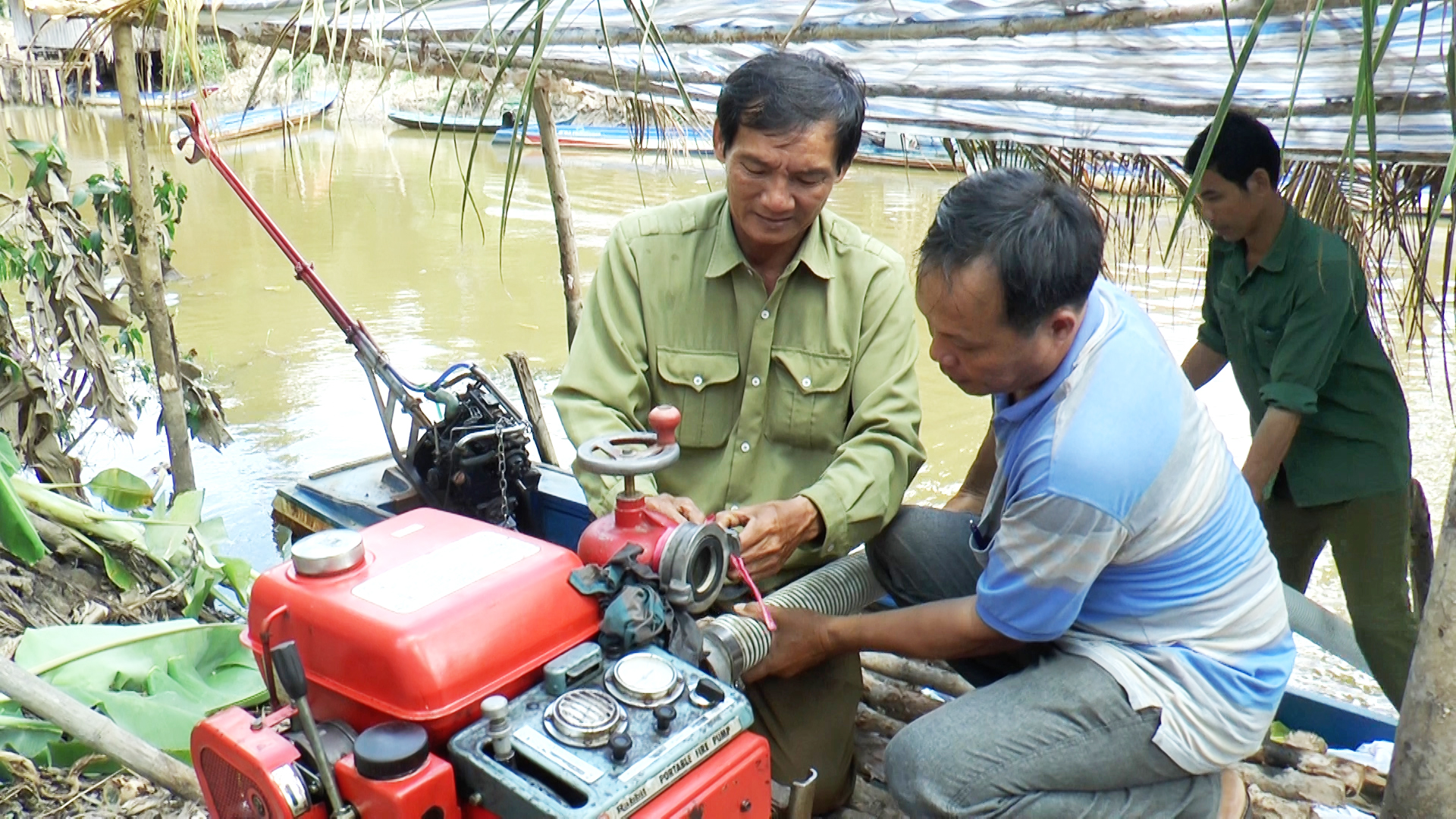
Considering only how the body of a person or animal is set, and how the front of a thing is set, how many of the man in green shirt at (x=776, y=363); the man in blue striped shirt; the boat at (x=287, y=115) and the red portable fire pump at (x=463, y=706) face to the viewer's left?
1

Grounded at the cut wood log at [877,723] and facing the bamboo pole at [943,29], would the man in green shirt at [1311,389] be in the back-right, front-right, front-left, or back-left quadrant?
front-right

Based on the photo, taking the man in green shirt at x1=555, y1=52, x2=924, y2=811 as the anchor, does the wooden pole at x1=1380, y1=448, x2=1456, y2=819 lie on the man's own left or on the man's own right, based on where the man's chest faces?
on the man's own left

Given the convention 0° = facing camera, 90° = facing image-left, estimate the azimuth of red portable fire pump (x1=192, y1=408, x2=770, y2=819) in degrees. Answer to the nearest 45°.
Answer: approximately 315°

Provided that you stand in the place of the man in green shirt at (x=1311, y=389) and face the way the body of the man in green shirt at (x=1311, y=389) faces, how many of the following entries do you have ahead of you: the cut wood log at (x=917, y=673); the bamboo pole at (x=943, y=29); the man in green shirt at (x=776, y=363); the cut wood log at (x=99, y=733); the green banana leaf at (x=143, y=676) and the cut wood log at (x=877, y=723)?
6

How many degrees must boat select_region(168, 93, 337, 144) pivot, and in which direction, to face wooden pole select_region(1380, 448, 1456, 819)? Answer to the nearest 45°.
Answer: approximately 45° to its right

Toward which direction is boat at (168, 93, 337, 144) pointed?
to the viewer's right

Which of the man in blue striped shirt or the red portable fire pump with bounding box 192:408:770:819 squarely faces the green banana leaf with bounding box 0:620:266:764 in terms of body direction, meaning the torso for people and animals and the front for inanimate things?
the man in blue striped shirt

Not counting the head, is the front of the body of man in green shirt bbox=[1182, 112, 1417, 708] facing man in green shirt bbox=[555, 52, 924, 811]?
yes

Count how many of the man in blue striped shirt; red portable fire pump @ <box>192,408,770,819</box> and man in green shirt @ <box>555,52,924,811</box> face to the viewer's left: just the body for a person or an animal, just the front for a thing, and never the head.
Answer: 1

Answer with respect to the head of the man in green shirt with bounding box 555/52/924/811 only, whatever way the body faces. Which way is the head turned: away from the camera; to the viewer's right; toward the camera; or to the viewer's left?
toward the camera

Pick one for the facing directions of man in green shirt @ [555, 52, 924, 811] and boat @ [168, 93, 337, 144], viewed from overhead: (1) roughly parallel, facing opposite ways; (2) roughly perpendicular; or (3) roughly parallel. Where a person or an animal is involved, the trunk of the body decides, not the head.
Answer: roughly perpendicular

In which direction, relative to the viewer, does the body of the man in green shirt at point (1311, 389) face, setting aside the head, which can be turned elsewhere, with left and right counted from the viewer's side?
facing the viewer and to the left of the viewer

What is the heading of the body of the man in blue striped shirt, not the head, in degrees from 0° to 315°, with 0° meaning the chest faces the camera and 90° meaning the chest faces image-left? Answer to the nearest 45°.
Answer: approximately 90°

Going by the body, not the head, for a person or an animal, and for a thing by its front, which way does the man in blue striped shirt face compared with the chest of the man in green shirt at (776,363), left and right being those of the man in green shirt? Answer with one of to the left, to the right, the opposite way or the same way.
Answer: to the right

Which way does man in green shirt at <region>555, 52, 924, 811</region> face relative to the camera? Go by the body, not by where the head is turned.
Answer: toward the camera

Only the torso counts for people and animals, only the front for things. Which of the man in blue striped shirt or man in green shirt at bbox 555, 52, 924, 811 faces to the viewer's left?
the man in blue striped shirt

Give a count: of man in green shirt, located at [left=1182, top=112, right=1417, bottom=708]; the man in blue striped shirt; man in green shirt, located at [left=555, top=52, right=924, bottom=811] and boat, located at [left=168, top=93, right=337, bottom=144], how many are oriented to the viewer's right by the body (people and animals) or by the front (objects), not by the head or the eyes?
1
